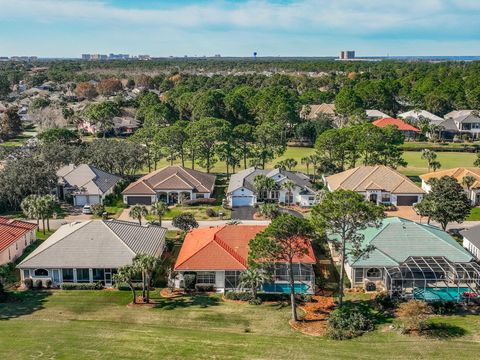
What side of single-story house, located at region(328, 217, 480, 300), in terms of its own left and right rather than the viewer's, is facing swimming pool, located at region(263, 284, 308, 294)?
left

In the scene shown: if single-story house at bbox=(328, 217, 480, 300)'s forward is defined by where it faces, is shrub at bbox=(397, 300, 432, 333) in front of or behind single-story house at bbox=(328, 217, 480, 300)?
behind

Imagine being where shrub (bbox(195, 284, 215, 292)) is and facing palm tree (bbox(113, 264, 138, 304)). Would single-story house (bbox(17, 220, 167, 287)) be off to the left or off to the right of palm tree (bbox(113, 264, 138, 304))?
right

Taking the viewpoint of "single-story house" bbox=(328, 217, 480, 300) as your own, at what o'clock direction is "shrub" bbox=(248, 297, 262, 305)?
The shrub is roughly at 8 o'clock from the single-story house.

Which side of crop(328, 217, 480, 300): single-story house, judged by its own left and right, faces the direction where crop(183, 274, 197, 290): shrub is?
left

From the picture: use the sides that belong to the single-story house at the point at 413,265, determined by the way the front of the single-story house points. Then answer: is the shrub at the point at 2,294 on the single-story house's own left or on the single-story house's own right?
on the single-story house's own left

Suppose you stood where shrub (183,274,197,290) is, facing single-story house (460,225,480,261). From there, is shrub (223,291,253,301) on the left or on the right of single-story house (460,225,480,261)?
right

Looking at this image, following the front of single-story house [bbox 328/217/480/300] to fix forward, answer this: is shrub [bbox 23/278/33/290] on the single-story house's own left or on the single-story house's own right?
on the single-story house's own left

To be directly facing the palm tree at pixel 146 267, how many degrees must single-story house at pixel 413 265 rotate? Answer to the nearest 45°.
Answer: approximately 135° to its left

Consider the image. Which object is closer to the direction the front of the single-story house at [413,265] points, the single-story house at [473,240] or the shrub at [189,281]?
the single-story house

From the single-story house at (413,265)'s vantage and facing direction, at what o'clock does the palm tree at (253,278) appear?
The palm tree is roughly at 8 o'clock from the single-story house.

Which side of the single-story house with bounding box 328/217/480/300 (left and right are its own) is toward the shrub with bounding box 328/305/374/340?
back

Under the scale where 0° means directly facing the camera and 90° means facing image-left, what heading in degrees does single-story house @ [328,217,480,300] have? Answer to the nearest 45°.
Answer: approximately 180°

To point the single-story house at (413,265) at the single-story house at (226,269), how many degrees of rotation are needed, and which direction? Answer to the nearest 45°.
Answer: approximately 90° to its left

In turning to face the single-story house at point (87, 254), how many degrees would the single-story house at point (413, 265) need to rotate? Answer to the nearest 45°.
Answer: approximately 90° to its left
